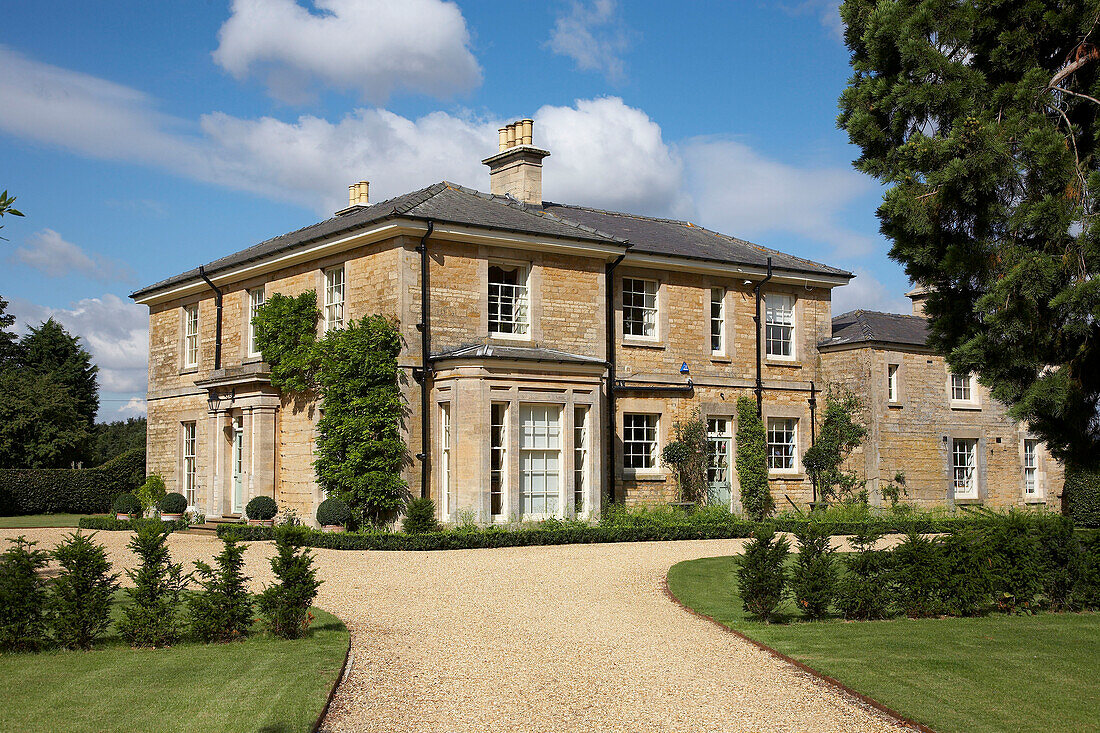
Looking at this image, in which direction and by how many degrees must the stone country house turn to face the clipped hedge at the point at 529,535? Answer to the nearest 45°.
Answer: approximately 45° to its left

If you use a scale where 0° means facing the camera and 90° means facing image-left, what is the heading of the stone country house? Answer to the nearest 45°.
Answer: approximately 45°

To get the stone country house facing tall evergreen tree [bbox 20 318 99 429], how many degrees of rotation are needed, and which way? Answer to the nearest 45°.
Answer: approximately 90° to its right

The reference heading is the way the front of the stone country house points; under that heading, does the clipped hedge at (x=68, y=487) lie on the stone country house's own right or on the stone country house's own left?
on the stone country house's own right

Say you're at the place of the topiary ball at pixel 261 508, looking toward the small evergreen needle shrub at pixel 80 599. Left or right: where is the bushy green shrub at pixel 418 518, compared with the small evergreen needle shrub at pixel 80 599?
left

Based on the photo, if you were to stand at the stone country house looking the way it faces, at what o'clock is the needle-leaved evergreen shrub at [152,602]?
The needle-leaved evergreen shrub is roughly at 11 o'clock from the stone country house.

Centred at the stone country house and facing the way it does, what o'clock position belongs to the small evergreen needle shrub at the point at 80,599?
The small evergreen needle shrub is roughly at 11 o'clock from the stone country house.
